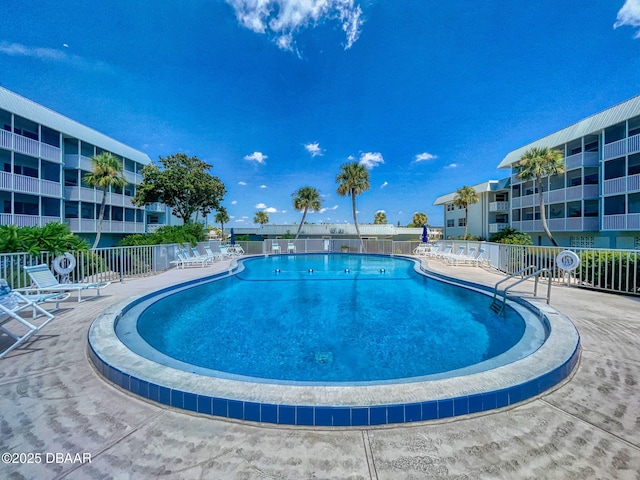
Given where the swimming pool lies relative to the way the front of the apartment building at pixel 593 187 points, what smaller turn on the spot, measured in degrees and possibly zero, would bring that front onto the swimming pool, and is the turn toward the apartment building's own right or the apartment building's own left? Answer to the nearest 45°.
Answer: approximately 45° to the apartment building's own left

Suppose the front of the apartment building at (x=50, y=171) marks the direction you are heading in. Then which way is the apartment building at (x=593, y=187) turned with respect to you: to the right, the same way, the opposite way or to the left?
the opposite way

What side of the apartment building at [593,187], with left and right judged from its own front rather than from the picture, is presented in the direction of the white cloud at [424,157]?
right

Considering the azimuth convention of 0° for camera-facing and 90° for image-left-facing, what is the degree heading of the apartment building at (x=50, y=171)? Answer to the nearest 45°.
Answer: approximately 315°

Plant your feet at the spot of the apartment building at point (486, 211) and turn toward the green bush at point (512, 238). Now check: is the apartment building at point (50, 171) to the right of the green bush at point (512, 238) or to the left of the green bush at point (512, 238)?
right
